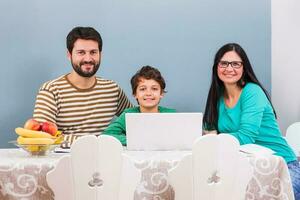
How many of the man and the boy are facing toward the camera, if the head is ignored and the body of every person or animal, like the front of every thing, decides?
2

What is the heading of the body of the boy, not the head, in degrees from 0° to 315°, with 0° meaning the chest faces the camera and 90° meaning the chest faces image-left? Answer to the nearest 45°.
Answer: approximately 0°

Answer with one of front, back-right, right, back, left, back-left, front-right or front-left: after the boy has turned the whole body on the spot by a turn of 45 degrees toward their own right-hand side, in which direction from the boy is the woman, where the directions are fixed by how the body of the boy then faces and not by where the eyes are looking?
back-left

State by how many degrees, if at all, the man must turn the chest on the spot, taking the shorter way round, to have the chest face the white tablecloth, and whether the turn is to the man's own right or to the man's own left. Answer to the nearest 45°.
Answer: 0° — they already face it

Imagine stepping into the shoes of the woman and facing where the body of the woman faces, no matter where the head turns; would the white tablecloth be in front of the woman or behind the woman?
in front

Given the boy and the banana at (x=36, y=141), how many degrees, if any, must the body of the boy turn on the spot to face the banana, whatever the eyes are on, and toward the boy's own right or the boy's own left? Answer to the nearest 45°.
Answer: approximately 45° to the boy's own right

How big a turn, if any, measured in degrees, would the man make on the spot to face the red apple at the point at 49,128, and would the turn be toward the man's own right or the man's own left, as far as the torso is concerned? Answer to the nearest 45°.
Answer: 0° — they already face it

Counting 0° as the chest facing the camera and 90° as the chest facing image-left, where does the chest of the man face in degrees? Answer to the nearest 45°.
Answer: approximately 0°

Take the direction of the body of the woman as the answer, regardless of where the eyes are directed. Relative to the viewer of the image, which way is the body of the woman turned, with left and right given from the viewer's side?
facing the viewer and to the left of the viewer

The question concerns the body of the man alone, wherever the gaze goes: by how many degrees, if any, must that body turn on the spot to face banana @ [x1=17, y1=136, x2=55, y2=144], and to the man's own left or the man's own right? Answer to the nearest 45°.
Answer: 0° — they already face it

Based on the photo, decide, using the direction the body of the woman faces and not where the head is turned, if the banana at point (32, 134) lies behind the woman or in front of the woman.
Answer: in front
